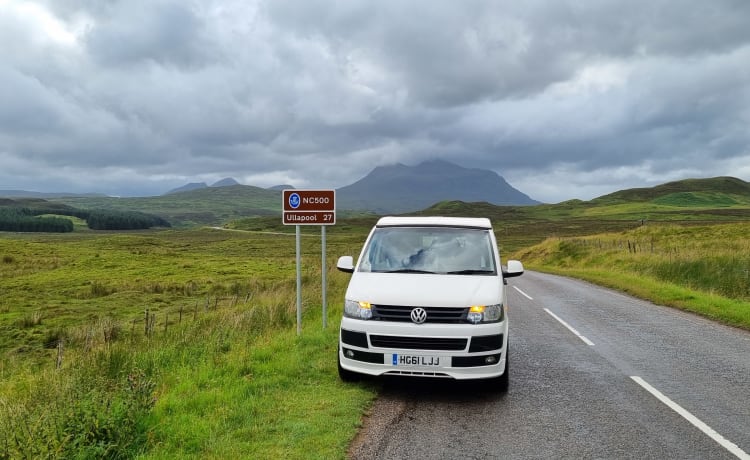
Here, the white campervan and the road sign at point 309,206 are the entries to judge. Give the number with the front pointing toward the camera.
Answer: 2

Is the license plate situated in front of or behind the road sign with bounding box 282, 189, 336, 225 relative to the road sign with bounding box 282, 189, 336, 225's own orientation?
in front

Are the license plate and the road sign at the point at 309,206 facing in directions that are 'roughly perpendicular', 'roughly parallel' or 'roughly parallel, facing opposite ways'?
roughly parallel

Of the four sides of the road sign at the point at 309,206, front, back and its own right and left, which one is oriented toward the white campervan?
left

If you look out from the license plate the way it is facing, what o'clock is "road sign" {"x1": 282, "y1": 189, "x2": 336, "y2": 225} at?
The road sign is roughly at 5 o'clock from the license plate.

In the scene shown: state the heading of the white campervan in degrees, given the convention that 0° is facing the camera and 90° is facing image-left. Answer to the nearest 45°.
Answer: approximately 0°

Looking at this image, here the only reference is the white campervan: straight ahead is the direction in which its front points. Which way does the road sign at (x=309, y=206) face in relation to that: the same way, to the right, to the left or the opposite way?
the same way

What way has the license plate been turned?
toward the camera

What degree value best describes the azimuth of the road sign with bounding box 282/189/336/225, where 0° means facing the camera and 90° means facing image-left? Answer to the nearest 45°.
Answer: approximately 0°

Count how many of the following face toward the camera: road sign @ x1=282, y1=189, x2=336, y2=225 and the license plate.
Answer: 2
